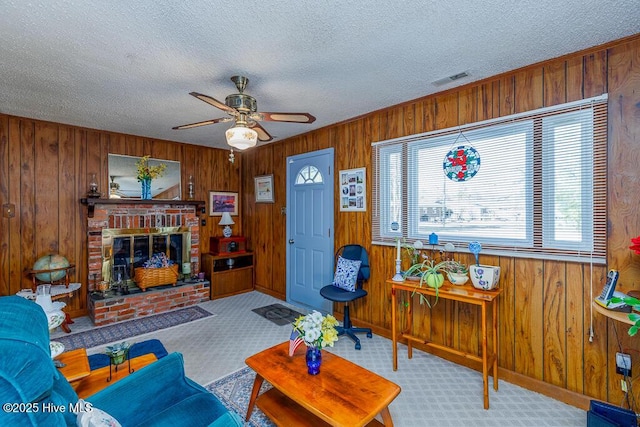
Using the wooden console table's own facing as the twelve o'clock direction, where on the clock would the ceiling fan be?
The ceiling fan is roughly at 1 o'clock from the wooden console table.

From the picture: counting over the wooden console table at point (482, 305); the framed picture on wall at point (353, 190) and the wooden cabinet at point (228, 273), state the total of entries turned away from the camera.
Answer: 0

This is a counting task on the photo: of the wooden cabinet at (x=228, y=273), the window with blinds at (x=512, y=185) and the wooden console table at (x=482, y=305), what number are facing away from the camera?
0

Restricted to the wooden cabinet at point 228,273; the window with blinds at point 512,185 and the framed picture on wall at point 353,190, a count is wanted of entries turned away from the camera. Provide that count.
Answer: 0

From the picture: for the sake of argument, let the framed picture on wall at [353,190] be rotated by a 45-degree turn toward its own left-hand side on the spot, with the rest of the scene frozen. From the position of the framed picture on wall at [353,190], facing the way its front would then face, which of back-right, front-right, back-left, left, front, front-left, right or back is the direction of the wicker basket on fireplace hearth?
right

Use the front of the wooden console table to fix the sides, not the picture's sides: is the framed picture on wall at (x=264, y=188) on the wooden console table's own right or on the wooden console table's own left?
on the wooden console table's own right

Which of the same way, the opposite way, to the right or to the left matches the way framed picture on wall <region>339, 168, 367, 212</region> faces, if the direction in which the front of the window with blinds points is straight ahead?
the same way

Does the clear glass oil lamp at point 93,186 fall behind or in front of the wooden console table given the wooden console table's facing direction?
in front

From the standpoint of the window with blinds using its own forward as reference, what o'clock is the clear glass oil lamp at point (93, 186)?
The clear glass oil lamp is roughly at 1 o'clock from the window with blinds.

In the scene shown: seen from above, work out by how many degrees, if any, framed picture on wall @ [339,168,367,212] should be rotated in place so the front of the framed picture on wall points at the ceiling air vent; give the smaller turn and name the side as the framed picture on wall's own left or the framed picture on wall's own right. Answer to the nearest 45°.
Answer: approximately 90° to the framed picture on wall's own left

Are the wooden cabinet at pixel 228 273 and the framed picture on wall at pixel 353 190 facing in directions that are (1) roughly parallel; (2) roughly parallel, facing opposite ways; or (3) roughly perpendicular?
roughly perpendicular

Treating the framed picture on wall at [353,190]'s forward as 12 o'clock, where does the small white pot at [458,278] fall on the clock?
The small white pot is roughly at 9 o'clock from the framed picture on wall.

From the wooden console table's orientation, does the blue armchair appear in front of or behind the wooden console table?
in front

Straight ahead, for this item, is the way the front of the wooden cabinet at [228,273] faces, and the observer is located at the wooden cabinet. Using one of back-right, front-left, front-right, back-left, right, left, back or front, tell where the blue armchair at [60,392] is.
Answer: front-right

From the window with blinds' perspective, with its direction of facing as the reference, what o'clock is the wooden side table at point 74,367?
The wooden side table is roughly at 12 o'clock from the window with blinds.

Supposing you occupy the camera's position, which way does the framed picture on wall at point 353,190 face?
facing the viewer and to the left of the viewer

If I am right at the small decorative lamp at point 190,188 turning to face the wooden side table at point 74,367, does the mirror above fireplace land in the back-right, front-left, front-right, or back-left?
front-right
